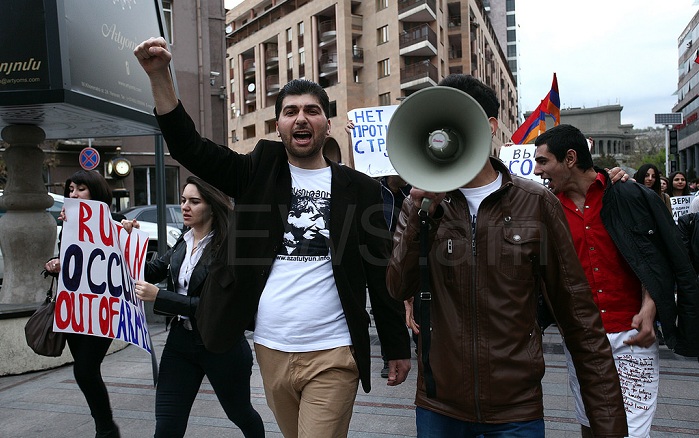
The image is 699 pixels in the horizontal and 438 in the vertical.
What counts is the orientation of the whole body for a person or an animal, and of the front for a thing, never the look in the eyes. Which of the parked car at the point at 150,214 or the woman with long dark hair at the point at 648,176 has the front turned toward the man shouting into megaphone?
the woman with long dark hair

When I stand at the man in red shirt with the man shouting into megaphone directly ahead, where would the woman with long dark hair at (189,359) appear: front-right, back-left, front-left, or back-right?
front-right

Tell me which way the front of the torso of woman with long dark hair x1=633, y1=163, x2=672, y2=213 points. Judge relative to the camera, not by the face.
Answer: toward the camera

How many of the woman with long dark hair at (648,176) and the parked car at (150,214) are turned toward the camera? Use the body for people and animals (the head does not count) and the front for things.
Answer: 1

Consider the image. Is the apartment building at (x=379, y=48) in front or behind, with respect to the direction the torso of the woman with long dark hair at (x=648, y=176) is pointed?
behind

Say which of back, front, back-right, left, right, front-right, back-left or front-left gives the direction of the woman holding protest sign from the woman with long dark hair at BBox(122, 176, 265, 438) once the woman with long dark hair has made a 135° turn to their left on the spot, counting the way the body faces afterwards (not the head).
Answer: back-left

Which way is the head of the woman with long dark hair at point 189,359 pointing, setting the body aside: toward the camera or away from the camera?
toward the camera

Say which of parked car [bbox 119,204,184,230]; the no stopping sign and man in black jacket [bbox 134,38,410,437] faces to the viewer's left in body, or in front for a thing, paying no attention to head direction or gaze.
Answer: the parked car

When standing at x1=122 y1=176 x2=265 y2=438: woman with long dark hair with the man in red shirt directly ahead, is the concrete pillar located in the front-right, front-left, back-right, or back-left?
back-left

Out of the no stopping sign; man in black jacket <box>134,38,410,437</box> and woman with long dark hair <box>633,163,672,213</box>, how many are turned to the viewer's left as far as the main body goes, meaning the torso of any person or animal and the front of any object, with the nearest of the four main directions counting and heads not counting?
0

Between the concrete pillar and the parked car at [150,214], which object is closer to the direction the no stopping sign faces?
the concrete pillar

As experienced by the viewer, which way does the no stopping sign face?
facing the viewer

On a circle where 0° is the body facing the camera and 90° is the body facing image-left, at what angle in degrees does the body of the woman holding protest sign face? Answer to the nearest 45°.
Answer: approximately 45°

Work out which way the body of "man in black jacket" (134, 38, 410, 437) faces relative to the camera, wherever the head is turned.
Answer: toward the camera

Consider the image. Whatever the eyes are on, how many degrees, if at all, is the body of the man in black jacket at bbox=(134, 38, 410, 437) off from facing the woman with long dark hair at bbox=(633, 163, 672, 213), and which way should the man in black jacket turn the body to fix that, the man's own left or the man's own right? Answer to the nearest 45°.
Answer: approximately 135° to the man's own left
